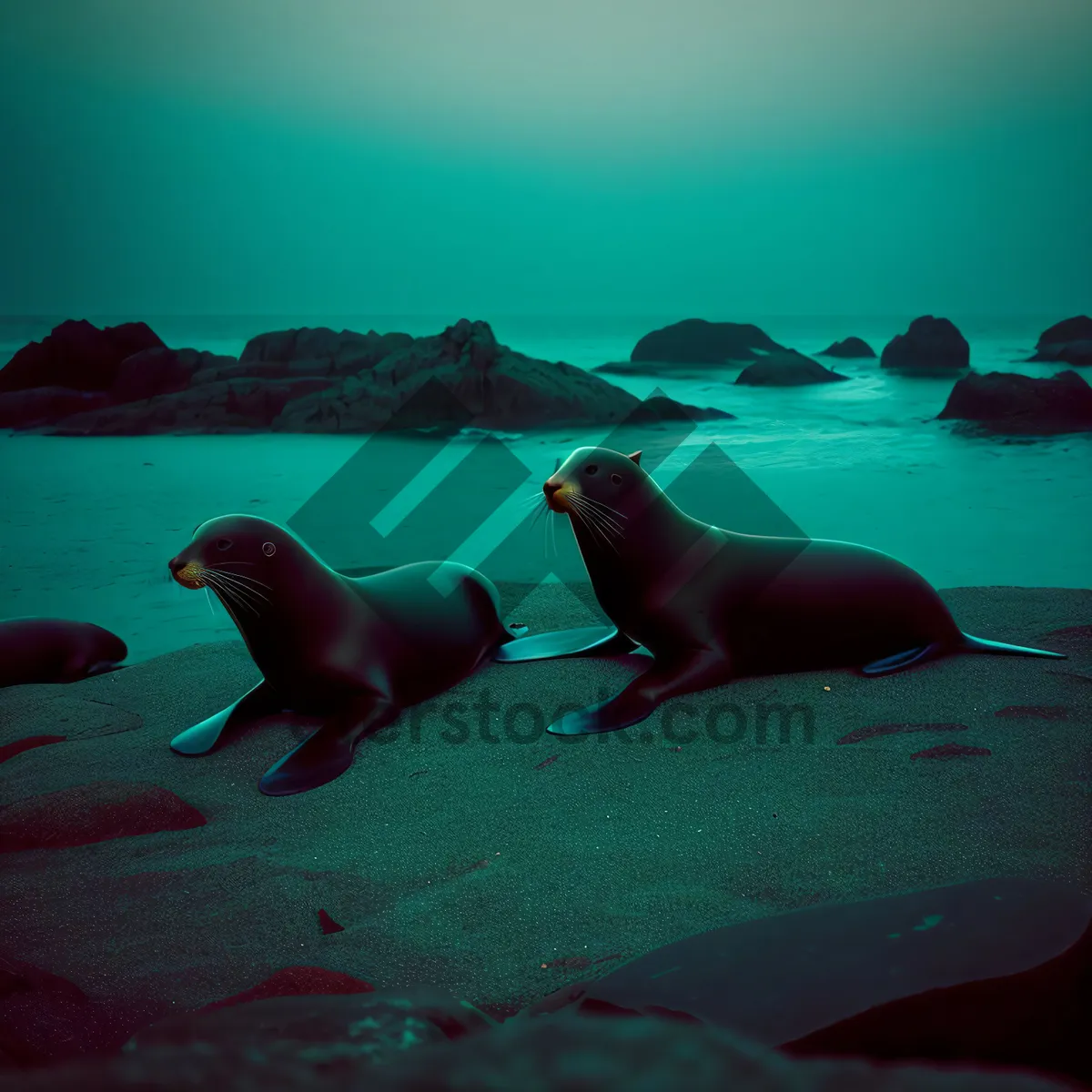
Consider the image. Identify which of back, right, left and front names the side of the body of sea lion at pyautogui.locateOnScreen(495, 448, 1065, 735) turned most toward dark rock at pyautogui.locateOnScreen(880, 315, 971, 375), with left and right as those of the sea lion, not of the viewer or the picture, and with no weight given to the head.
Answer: right

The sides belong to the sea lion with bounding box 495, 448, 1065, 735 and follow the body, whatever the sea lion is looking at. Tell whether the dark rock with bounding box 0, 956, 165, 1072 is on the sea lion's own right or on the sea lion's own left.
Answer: on the sea lion's own left

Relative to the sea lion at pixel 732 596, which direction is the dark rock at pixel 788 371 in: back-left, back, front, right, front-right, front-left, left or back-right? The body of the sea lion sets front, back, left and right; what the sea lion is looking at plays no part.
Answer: right

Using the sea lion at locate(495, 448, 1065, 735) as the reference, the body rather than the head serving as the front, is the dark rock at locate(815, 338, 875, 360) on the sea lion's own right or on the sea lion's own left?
on the sea lion's own right

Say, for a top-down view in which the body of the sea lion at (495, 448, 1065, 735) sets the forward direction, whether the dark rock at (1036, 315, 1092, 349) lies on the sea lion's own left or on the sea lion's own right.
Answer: on the sea lion's own right

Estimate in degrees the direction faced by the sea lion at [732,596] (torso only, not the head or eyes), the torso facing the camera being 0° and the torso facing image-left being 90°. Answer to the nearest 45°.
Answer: approximately 90°

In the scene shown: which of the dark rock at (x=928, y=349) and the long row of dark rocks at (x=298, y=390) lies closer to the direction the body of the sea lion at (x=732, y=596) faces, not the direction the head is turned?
the long row of dark rocks

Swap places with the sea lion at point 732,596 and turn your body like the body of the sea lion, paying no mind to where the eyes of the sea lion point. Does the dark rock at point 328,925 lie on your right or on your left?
on your left

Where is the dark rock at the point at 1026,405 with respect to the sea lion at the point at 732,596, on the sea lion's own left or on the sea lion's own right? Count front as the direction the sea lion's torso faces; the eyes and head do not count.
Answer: on the sea lion's own right

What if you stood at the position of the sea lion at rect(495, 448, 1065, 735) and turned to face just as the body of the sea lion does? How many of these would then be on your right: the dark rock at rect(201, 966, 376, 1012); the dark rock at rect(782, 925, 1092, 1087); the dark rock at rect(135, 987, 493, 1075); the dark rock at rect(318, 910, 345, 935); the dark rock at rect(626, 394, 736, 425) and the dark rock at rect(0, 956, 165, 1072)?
1

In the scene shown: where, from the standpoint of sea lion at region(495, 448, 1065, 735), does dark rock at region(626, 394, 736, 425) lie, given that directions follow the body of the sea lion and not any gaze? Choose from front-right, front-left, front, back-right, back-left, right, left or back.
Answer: right

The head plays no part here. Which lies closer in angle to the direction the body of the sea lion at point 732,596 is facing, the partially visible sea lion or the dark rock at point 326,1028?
the partially visible sea lion

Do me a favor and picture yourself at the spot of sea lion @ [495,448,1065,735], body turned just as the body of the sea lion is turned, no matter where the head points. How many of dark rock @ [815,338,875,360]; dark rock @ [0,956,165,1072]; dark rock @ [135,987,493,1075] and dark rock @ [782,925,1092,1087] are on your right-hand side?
1

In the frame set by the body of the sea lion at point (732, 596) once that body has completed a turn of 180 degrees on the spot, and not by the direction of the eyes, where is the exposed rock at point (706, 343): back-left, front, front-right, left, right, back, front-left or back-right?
left

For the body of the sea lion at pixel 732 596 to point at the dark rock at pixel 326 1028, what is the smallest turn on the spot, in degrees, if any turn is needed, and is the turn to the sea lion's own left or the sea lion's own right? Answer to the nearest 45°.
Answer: approximately 90° to the sea lion's own left
